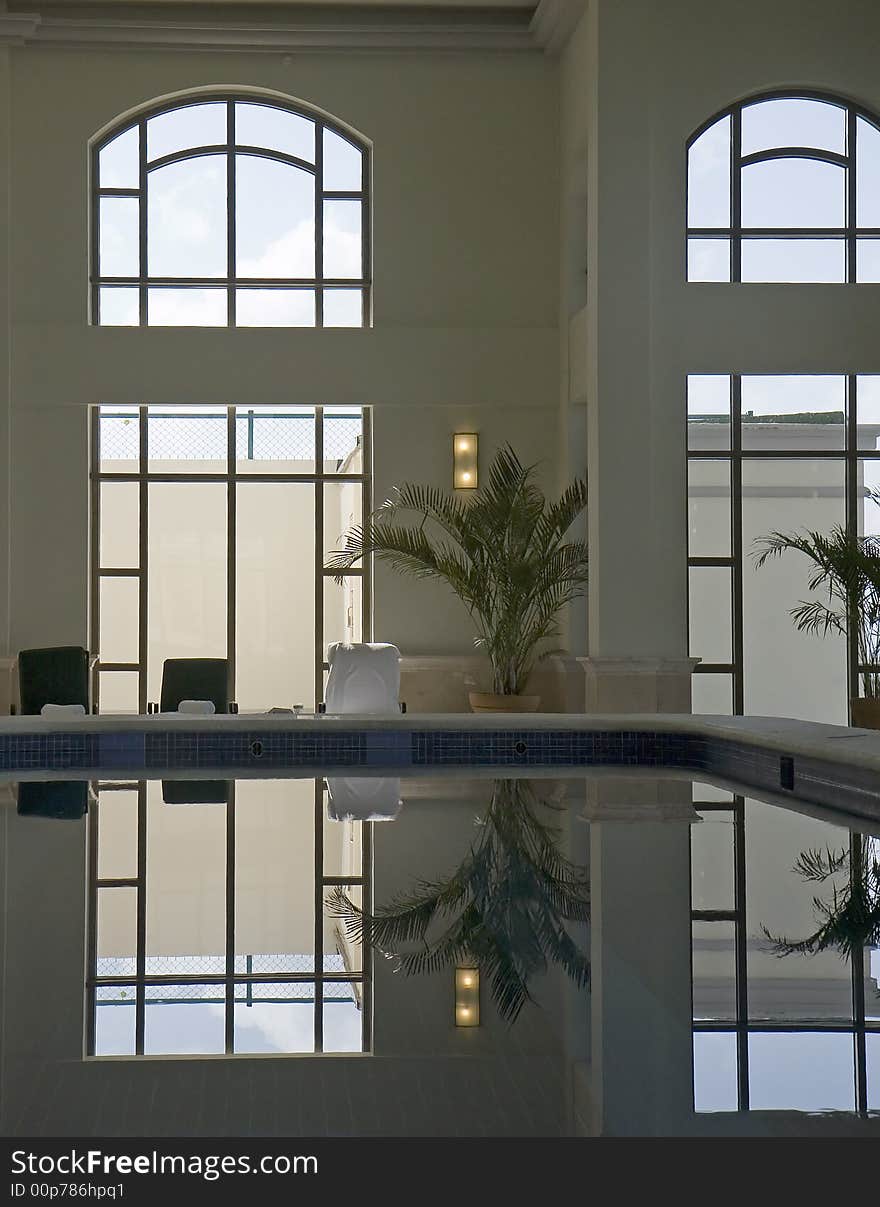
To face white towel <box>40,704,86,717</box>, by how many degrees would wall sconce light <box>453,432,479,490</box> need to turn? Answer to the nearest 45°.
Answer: approximately 45° to its right

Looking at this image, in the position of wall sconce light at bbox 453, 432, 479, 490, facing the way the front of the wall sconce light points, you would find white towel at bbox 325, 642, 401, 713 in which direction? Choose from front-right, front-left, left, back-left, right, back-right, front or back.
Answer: front

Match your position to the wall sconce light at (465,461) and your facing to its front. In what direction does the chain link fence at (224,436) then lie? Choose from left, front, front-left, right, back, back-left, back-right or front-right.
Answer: right

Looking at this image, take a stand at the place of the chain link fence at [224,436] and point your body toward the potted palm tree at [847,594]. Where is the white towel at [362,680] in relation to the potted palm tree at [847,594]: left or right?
right

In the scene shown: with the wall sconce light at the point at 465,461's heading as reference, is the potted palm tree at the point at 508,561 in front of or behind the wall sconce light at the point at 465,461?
in front

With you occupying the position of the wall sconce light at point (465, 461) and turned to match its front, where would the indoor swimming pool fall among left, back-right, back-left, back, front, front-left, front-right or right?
front

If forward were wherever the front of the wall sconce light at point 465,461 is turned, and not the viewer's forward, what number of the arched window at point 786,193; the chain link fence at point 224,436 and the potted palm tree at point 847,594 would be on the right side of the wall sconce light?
1

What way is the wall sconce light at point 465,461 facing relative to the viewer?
toward the camera

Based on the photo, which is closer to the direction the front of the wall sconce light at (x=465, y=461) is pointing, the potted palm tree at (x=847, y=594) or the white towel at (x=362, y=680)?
the white towel

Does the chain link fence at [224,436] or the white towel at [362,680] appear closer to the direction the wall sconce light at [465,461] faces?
the white towel
